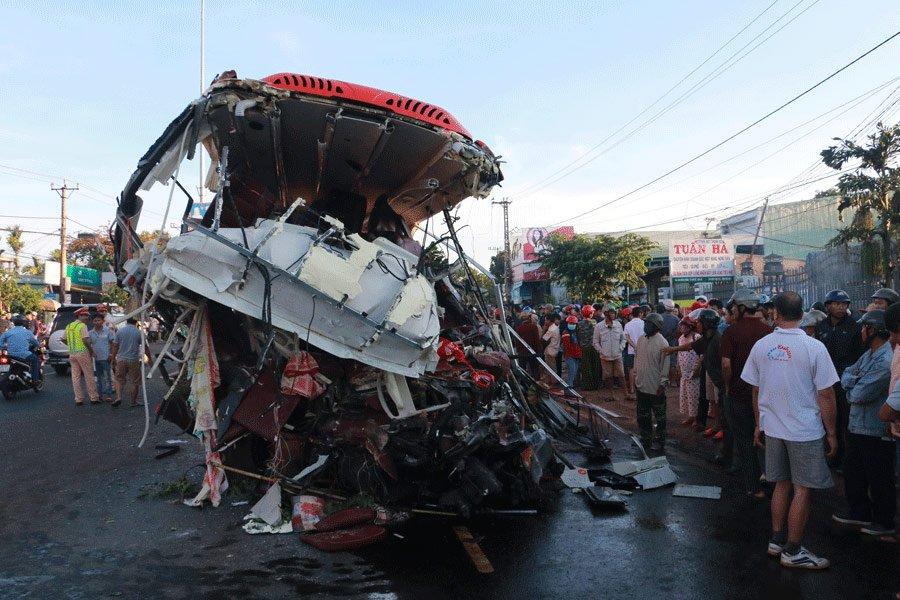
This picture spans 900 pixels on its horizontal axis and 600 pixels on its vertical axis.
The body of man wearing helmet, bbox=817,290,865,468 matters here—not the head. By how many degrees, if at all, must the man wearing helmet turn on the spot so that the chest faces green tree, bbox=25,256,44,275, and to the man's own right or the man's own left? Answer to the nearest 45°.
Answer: approximately 45° to the man's own right

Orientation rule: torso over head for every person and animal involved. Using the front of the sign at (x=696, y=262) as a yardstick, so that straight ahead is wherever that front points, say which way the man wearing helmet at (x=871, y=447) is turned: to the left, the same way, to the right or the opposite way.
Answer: to the right

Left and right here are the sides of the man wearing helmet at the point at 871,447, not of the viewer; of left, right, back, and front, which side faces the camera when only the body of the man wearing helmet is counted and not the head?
left

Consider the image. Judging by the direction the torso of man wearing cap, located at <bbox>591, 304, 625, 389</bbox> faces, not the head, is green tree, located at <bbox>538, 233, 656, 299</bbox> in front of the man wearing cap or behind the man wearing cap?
behind

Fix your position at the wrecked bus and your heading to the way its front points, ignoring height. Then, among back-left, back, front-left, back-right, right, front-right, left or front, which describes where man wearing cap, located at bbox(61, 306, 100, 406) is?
back-right

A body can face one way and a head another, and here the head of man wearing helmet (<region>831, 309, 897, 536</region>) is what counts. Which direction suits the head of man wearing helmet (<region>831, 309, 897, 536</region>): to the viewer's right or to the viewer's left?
to the viewer's left

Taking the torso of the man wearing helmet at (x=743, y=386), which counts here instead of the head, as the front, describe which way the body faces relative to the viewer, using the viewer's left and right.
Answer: facing away from the viewer and to the left of the viewer

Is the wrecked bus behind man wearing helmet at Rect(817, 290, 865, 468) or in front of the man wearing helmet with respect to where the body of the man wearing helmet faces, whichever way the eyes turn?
in front

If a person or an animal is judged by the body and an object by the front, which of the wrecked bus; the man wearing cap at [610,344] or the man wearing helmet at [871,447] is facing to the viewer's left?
the man wearing helmet at [871,447]

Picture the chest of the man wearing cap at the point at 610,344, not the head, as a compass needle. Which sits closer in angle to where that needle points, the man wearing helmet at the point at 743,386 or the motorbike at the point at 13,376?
the man wearing helmet

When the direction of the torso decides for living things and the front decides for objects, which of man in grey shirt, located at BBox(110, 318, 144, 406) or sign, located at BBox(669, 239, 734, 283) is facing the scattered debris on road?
the sign

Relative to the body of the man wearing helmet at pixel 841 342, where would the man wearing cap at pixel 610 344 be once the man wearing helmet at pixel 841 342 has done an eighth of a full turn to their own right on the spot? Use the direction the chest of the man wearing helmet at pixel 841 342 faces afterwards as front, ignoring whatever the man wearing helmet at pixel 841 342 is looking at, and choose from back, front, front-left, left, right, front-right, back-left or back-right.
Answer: front-right

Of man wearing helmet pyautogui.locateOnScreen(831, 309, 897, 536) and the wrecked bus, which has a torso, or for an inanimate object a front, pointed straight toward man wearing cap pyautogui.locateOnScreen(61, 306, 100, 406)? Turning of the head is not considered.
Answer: man wearing helmet pyautogui.locateOnScreen(831, 309, 897, 536)

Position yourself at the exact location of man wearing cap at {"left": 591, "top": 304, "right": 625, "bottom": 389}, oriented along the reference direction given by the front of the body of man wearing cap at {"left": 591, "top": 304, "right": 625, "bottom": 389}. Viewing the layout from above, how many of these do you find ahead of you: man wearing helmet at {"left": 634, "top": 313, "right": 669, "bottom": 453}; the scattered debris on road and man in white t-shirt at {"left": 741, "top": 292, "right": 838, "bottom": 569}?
3

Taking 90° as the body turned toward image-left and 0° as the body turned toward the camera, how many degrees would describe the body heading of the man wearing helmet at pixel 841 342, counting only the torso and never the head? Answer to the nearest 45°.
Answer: approximately 45°
